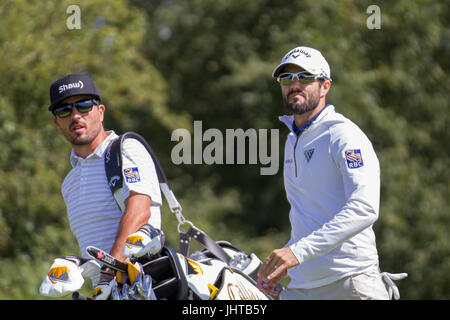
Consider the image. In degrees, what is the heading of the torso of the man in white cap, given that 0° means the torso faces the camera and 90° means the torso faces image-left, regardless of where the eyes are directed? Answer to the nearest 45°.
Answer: approximately 45°

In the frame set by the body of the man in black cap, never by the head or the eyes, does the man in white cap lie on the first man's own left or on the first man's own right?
on the first man's own left
